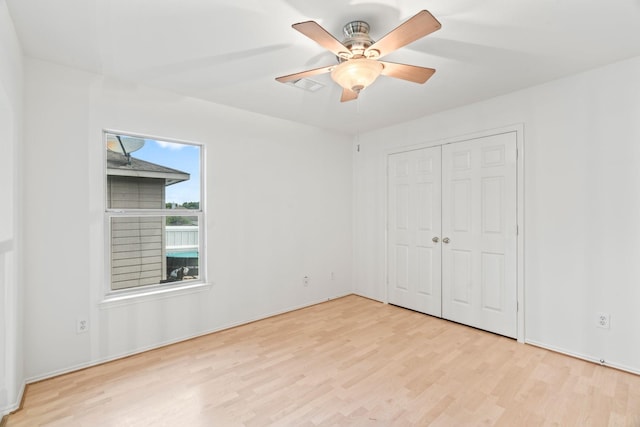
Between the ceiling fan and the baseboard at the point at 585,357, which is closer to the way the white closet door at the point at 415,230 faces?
the ceiling fan

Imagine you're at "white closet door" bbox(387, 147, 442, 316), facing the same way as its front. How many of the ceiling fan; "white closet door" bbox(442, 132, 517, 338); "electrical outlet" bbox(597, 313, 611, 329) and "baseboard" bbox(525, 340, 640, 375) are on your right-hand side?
0

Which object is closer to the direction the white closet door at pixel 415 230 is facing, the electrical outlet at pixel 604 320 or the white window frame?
the white window frame

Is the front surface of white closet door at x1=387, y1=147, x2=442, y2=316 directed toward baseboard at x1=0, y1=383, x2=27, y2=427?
yes

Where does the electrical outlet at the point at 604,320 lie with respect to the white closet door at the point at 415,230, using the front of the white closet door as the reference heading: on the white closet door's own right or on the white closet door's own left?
on the white closet door's own left

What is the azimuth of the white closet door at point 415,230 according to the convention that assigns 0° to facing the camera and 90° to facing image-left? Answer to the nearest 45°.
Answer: approximately 45°

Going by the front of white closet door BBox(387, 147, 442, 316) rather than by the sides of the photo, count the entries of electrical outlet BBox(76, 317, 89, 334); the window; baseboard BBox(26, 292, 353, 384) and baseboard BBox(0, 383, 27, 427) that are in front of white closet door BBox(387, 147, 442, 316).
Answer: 4

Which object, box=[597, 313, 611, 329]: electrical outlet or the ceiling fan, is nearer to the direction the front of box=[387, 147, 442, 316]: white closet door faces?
the ceiling fan

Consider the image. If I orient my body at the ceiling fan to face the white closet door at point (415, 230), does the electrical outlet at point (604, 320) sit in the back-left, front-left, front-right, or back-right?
front-right

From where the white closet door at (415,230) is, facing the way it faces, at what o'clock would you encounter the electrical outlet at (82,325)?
The electrical outlet is roughly at 12 o'clock from the white closet door.

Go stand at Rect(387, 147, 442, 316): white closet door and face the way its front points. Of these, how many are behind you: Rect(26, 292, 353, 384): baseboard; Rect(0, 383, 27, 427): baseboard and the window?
0

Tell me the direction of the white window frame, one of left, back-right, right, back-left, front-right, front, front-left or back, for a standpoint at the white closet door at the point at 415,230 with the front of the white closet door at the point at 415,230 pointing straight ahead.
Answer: front

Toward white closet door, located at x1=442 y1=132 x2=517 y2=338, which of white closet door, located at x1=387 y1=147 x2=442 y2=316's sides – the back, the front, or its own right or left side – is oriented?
left

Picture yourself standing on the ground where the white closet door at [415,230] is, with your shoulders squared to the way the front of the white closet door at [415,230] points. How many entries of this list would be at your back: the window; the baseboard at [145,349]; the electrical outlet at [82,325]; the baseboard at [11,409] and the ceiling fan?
0

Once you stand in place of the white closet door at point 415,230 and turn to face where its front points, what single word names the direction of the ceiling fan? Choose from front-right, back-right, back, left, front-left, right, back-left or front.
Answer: front-left

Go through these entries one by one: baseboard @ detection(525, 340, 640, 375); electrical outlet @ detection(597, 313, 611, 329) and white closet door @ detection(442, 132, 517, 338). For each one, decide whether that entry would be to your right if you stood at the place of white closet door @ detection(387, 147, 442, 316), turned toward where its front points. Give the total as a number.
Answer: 0
